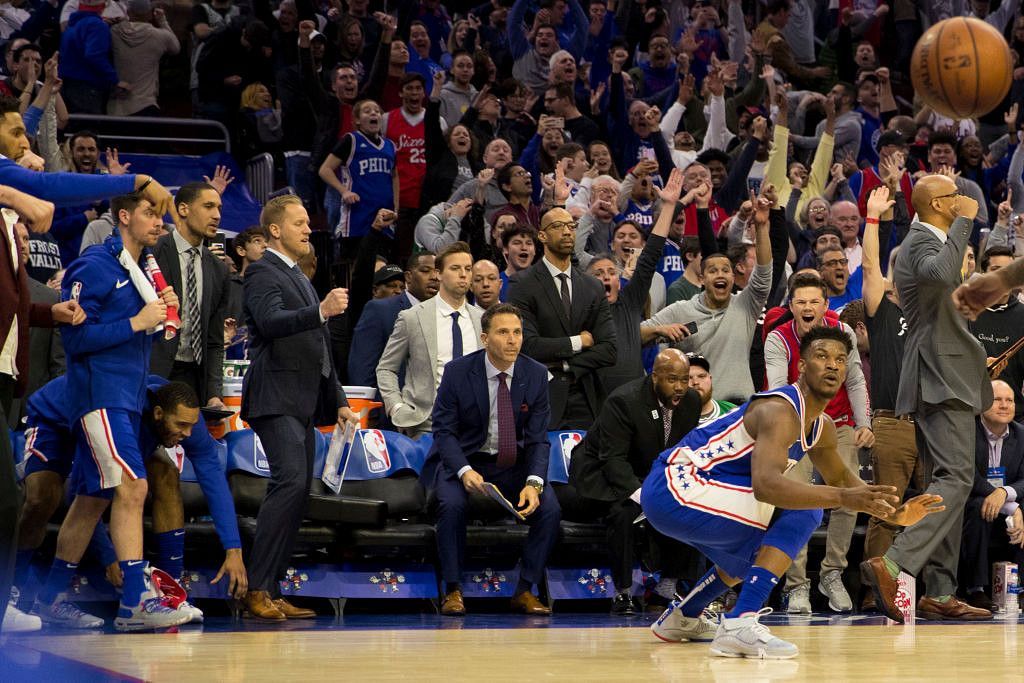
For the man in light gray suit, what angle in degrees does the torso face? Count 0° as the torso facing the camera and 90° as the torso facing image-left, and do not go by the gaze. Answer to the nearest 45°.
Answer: approximately 315°

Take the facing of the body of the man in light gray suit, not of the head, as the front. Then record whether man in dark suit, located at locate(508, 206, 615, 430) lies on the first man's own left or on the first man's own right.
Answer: on the first man's own left

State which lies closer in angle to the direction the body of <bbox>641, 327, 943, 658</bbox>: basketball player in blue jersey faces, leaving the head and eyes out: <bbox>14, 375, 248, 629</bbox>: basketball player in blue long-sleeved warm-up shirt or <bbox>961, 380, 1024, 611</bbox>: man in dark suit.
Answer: the man in dark suit

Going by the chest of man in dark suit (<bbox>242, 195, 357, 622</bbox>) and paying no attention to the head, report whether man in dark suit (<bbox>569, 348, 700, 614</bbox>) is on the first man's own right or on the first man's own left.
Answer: on the first man's own left

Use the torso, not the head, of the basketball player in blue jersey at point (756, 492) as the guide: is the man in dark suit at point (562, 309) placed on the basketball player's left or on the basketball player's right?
on the basketball player's left

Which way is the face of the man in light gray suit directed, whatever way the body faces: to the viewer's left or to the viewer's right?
to the viewer's right

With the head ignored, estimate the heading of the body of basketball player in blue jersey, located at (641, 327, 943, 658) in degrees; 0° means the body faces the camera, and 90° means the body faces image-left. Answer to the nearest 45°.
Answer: approximately 270°

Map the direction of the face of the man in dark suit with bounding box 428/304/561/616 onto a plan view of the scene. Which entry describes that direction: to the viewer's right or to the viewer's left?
to the viewer's right
